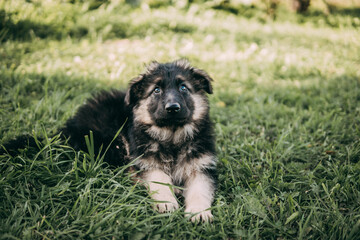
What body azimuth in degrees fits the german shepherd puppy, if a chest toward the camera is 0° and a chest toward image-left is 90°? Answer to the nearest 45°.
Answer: approximately 315°
